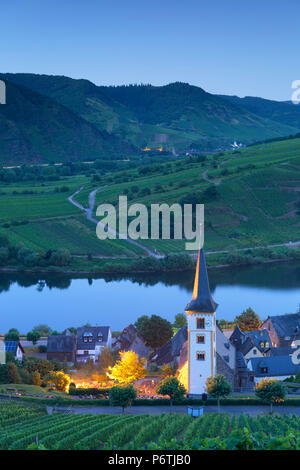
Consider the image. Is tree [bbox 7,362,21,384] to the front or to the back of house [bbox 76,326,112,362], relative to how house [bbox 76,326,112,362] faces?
to the front

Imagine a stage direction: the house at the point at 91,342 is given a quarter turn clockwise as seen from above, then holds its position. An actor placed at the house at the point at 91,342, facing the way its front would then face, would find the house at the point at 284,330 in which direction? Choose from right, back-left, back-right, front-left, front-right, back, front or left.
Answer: back

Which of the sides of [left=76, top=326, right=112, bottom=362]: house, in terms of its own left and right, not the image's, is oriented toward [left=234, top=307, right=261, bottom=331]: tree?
left

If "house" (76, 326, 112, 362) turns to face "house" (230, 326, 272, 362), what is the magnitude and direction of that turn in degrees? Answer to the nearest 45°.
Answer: approximately 45° to its left

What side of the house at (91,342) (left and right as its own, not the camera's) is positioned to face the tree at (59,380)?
front

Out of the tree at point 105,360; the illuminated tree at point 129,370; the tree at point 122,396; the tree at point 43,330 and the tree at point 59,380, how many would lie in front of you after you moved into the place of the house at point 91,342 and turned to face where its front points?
4

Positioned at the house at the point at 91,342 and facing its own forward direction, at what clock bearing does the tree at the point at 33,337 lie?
The tree is roughly at 4 o'clock from the house.

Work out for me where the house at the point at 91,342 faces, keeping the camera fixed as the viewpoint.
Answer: facing the viewer

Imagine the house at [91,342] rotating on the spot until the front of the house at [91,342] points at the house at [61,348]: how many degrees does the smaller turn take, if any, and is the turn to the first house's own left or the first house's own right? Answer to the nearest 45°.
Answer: approximately 45° to the first house's own right

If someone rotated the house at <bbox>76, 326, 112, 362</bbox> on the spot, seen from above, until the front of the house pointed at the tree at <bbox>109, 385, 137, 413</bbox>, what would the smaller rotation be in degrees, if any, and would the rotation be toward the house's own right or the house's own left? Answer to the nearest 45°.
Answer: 0° — it already faces it

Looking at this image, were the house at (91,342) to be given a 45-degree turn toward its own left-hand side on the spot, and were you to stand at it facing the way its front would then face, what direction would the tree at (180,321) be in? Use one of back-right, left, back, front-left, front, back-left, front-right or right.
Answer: left

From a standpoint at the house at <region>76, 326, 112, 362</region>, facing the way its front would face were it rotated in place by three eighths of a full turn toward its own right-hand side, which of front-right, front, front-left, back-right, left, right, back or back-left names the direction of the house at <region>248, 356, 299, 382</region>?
back

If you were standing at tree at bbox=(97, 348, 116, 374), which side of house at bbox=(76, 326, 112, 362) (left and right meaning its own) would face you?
front

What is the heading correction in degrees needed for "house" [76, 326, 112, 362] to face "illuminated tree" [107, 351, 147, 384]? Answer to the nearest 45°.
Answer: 0° — it already faces it
